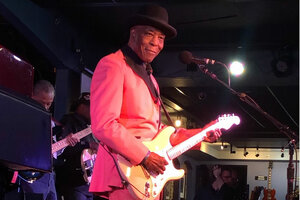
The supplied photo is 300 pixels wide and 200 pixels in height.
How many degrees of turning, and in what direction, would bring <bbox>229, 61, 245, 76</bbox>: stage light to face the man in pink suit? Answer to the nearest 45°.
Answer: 0° — it already faces them

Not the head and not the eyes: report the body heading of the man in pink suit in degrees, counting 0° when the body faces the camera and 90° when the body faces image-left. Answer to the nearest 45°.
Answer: approximately 315°

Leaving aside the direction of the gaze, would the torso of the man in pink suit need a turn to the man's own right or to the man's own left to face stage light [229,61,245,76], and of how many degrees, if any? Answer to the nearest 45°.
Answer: approximately 135° to the man's own left
